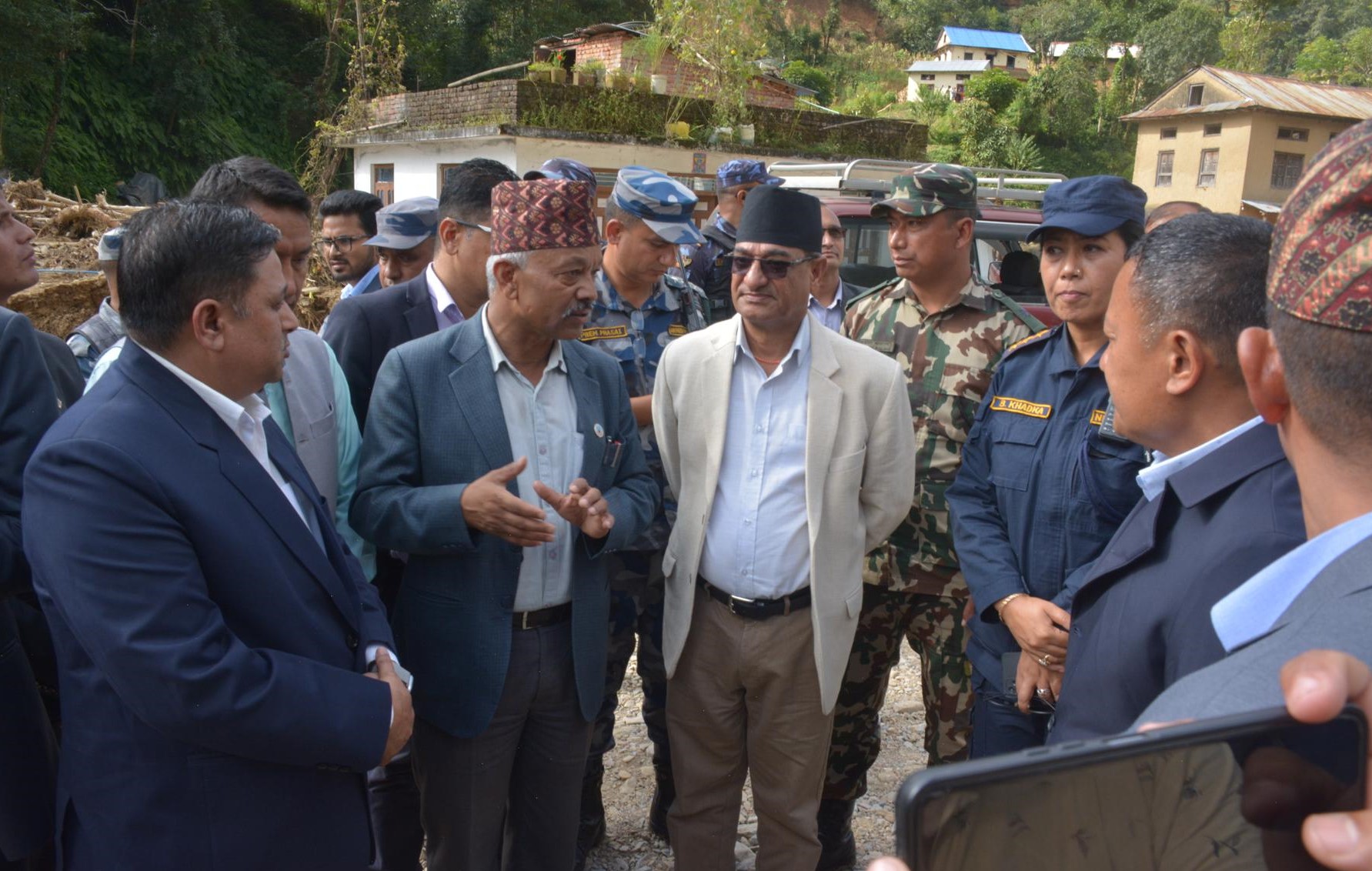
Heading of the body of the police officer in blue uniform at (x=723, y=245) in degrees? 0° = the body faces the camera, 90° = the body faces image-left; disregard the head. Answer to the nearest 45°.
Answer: approximately 315°

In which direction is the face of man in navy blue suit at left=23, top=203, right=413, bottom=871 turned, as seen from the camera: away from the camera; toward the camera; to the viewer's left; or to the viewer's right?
to the viewer's right

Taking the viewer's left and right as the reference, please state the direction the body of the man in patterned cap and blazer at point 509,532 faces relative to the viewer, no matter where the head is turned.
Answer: facing the viewer and to the right of the viewer

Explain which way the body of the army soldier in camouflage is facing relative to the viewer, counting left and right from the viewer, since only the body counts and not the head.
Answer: facing the viewer and to the left of the viewer

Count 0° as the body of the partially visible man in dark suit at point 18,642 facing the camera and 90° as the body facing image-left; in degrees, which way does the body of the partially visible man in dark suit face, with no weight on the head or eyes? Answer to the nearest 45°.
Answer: approximately 270°

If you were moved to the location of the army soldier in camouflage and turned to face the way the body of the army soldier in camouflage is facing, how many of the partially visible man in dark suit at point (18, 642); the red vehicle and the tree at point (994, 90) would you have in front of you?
1

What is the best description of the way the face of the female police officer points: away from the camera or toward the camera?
toward the camera

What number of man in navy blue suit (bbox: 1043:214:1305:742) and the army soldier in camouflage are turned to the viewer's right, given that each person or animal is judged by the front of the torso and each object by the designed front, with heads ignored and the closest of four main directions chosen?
0

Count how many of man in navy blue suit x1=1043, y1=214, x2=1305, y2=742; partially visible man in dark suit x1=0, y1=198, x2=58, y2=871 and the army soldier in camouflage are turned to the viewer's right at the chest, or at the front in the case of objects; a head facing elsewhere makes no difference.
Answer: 1

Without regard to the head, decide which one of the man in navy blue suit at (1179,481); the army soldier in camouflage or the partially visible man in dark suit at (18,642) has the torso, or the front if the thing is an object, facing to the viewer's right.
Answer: the partially visible man in dark suit at (18,642)

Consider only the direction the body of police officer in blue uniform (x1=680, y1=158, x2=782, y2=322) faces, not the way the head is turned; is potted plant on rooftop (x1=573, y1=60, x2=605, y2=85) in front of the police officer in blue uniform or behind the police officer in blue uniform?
behind

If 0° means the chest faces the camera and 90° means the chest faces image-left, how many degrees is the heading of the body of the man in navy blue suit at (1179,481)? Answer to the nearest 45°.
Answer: approximately 90°
